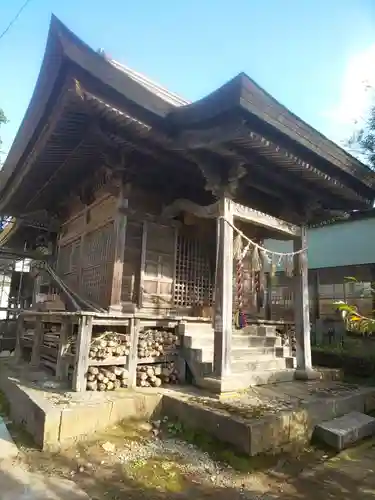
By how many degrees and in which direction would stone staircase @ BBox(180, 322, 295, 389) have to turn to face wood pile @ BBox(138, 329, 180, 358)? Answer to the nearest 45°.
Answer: approximately 135° to its right

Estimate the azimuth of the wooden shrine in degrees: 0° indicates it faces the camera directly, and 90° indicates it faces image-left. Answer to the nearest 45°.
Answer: approximately 315°

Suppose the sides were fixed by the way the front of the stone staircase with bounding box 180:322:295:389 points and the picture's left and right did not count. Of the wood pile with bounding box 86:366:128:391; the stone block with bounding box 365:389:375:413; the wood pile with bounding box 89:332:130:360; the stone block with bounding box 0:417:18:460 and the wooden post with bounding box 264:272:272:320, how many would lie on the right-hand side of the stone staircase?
3

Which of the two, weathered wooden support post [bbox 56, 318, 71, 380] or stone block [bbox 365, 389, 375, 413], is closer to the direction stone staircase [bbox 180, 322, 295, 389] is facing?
the stone block

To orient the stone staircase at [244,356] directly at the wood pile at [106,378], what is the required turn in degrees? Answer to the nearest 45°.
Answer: approximately 90° to its right

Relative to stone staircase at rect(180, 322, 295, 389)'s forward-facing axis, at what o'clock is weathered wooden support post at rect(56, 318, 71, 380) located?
The weathered wooden support post is roughly at 4 o'clock from the stone staircase.

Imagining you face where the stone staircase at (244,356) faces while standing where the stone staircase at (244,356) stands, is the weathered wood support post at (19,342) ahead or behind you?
behind

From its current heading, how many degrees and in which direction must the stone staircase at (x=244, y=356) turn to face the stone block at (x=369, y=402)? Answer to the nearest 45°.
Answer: approximately 45° to its left

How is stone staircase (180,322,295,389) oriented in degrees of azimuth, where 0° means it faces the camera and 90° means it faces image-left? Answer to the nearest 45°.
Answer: approximately 315°
